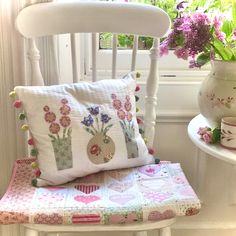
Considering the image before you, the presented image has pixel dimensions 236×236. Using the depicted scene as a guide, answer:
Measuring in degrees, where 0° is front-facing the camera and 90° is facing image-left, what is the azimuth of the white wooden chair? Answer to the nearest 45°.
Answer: approximately 0°
